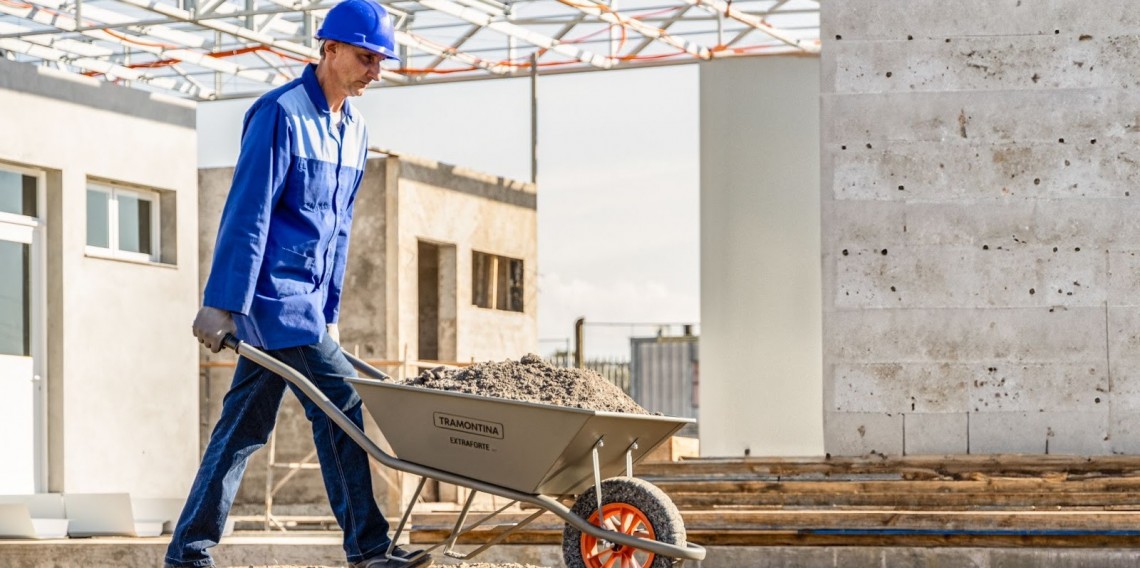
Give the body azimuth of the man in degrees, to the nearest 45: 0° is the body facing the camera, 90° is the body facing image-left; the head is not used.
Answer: approximately 315°

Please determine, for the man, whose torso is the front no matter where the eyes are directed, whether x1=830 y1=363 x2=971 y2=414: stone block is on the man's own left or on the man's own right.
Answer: on the man's own left

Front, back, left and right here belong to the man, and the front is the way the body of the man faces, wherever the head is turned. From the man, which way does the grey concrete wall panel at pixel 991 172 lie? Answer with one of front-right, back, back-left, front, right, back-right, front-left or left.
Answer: left

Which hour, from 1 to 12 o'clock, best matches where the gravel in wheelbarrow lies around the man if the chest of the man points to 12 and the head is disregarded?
The gravel in wheelbarrow is roughly at 11 o'clock from the man.

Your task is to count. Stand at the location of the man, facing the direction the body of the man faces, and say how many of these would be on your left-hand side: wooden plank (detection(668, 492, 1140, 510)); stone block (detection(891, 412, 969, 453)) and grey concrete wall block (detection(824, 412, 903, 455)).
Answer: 3
